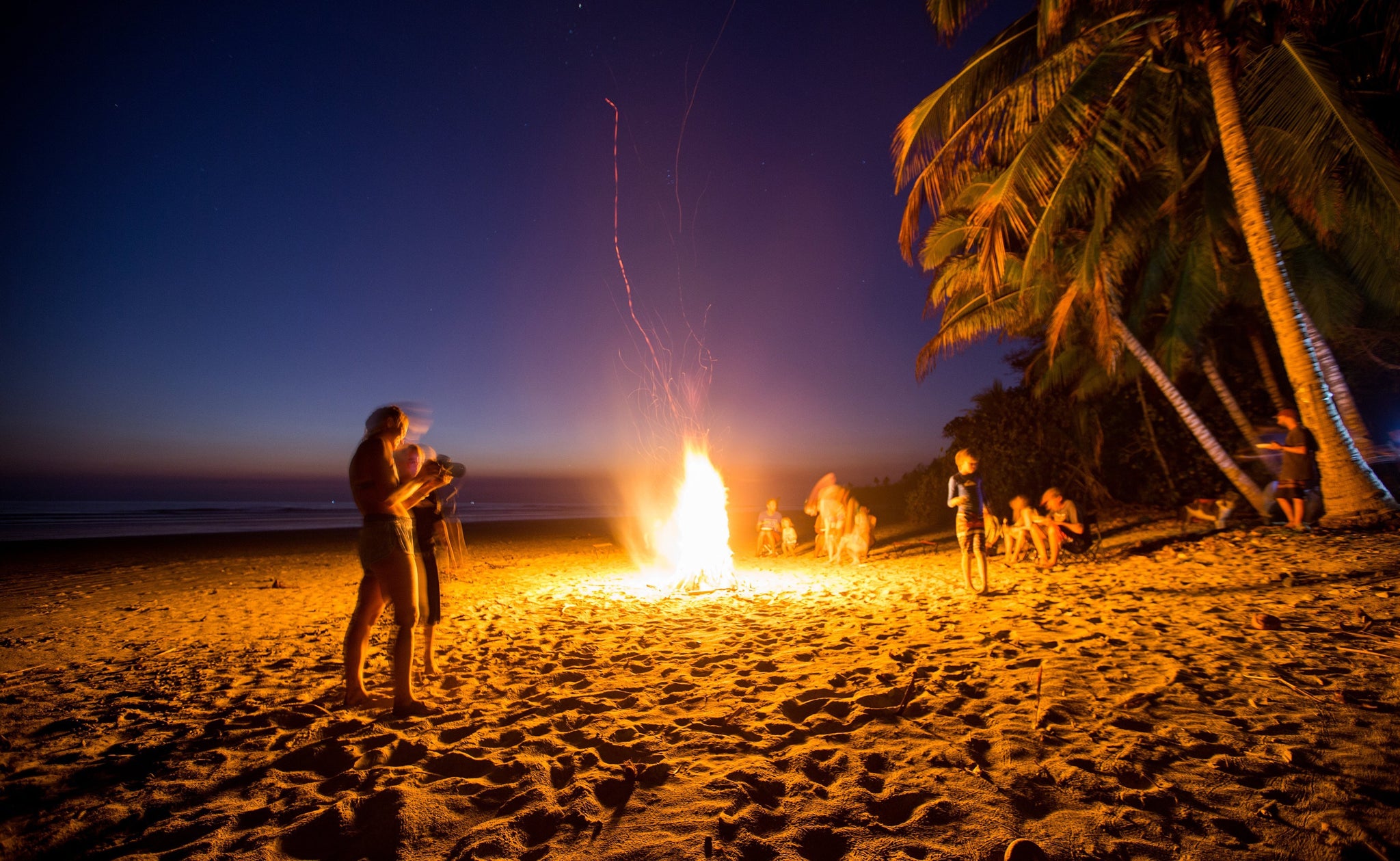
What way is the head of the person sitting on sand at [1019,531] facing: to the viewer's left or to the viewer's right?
to the viewer's left

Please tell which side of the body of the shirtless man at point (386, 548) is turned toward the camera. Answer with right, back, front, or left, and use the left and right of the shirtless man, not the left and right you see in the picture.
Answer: right

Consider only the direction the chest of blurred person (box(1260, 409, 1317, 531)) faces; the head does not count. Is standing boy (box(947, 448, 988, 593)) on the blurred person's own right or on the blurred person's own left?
on the blurred person's own left

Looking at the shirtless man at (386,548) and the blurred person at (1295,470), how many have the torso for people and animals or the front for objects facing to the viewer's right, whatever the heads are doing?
1

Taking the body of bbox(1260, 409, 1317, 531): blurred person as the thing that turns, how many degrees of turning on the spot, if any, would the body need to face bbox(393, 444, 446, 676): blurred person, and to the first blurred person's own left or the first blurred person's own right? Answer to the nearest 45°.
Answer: approximately 45° to the first blurred person's own left

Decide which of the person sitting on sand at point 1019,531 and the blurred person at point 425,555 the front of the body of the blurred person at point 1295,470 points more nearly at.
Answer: the person sitting on sand

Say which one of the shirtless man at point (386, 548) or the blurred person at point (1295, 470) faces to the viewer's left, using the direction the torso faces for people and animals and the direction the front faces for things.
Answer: the blurred person

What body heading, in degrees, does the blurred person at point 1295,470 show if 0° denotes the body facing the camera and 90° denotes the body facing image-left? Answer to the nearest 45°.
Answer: approximately 90°

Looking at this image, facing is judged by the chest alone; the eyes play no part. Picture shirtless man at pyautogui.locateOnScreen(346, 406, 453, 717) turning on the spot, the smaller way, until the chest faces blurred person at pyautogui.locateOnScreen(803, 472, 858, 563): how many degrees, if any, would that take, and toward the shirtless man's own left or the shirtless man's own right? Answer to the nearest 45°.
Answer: approximately 45° to the shirtless man's own left
